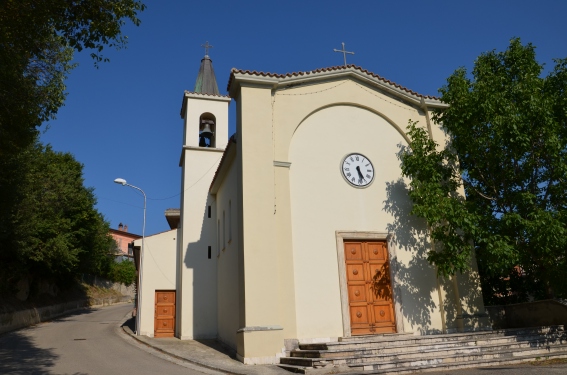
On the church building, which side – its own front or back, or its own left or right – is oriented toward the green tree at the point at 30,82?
right

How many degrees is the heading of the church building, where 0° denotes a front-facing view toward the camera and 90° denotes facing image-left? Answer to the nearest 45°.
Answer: approximately 315°
